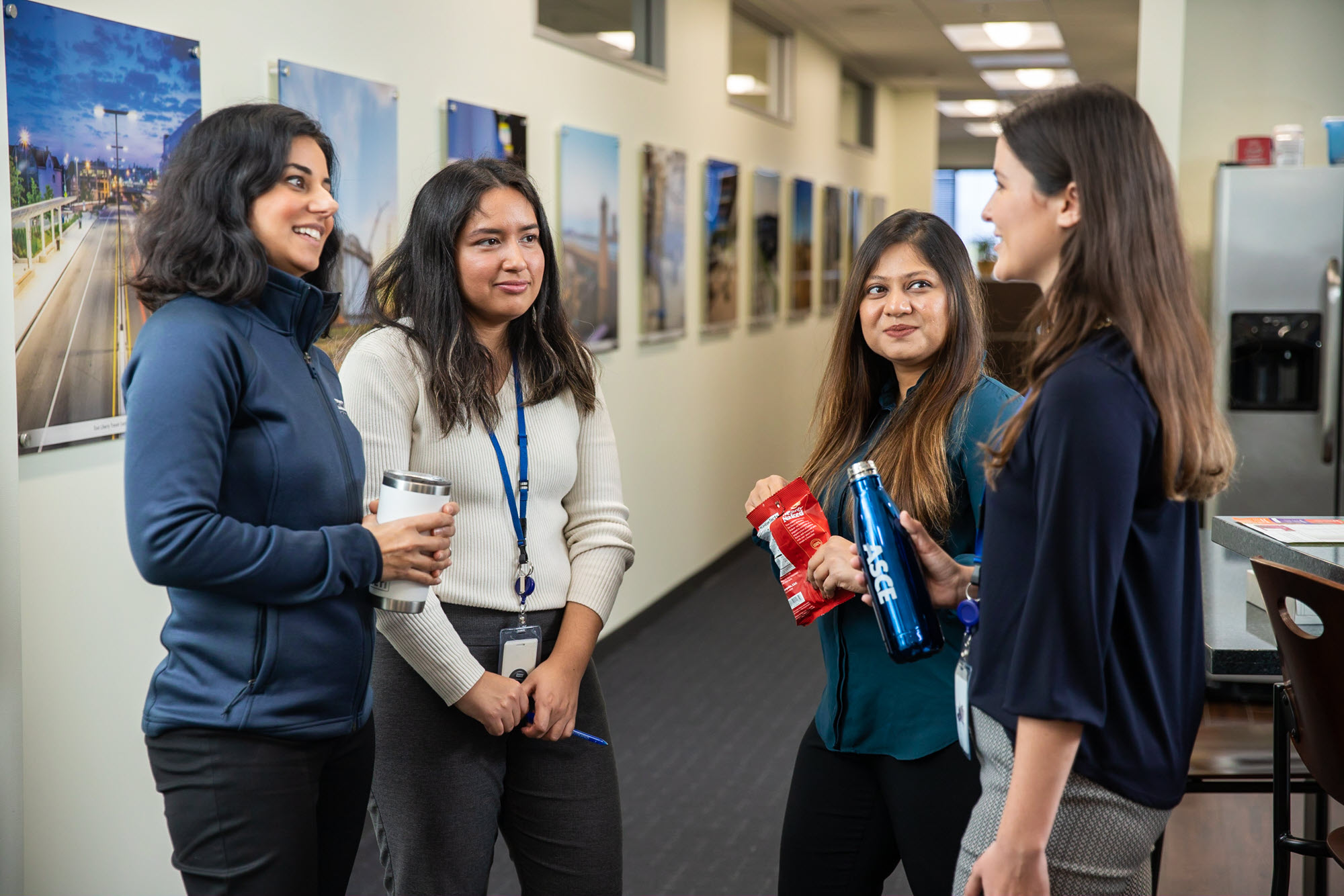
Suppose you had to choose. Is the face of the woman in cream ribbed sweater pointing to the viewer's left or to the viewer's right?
to the viewer's right

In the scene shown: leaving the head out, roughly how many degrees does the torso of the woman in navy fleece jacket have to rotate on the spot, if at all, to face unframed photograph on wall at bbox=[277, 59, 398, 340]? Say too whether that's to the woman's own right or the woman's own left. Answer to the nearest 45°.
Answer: approximately 90° to the woman's own left

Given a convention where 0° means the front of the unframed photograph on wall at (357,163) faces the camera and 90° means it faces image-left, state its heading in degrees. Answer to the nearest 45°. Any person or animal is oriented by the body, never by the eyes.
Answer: approximately 315°

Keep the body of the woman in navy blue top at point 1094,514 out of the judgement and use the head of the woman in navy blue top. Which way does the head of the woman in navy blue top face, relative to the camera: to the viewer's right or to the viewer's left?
to the viewer's left

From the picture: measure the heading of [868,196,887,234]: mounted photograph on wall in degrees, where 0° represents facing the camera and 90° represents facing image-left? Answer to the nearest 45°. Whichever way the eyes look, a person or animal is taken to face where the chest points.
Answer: approximately 270°

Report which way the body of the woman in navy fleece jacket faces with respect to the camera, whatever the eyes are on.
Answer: to the viewer's right

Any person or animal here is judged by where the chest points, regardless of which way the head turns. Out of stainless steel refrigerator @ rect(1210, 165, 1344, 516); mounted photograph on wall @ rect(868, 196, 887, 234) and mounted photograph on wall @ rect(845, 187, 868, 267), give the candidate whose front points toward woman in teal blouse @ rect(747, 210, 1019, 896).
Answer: the stainless steel refrigerator

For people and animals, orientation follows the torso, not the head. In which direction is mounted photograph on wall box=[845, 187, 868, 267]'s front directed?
to the viewer's right

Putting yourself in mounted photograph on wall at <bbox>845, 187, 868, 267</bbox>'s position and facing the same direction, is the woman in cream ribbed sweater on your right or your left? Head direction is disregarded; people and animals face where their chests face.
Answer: on your right

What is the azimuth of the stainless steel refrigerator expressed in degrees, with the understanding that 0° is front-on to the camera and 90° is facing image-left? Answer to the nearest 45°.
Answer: approximately 0°

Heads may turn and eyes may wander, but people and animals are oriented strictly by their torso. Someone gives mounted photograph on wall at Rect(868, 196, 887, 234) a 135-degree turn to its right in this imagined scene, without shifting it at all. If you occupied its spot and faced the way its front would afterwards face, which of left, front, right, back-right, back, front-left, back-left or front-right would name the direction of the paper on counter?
front-left
